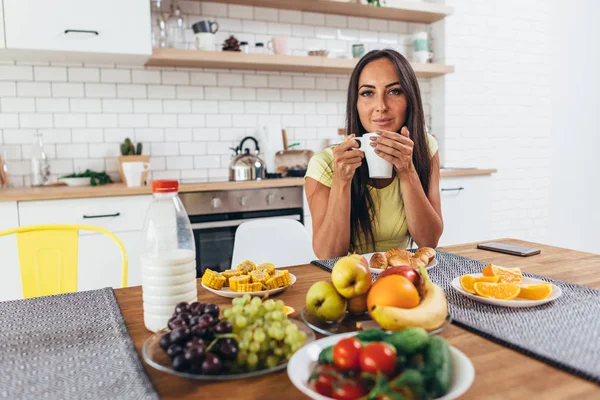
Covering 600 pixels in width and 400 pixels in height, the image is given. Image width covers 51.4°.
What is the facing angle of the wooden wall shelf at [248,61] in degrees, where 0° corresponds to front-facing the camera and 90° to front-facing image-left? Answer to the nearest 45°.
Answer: approximately 0°

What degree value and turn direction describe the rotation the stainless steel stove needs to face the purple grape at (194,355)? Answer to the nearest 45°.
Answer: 0° — it already faces it

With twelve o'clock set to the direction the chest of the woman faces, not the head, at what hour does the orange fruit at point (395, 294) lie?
The orange fruit is roughly at 12 o'clock from the woman.

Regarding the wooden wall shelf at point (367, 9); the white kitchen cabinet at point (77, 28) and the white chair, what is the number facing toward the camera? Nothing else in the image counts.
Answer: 3

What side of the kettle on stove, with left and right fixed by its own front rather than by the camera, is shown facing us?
left

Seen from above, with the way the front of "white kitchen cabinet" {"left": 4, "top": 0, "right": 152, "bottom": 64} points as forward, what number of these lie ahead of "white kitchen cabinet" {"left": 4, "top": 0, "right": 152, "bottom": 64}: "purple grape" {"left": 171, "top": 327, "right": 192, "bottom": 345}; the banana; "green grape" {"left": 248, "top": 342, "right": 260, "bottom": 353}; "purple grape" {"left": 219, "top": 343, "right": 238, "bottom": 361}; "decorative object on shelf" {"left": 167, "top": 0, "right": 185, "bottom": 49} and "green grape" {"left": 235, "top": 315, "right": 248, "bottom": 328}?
5

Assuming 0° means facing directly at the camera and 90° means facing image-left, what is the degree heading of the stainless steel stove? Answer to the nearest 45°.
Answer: approximately 0°

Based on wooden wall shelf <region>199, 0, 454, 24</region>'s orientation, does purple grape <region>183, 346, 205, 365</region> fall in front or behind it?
in front
